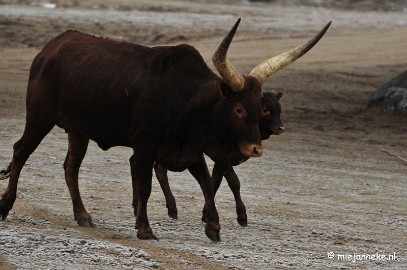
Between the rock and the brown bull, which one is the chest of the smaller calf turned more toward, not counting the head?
the rock

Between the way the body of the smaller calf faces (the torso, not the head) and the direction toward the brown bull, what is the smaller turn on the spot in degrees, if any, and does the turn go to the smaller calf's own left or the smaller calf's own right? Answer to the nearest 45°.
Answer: approximately 135° to the smaller calf's own right

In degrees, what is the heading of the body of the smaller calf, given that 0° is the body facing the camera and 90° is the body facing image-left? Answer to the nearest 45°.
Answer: approximately 270°
